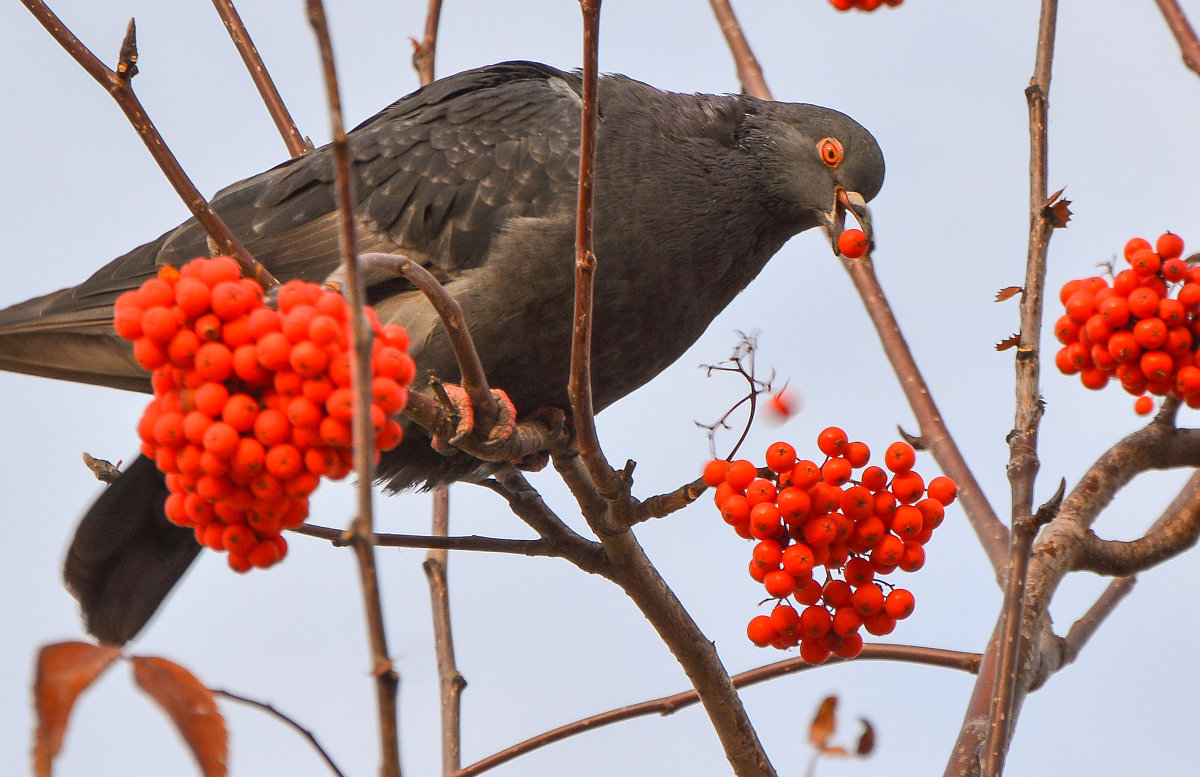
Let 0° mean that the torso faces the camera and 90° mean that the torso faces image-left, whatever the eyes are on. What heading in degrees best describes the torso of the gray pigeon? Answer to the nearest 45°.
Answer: approximately 270°
